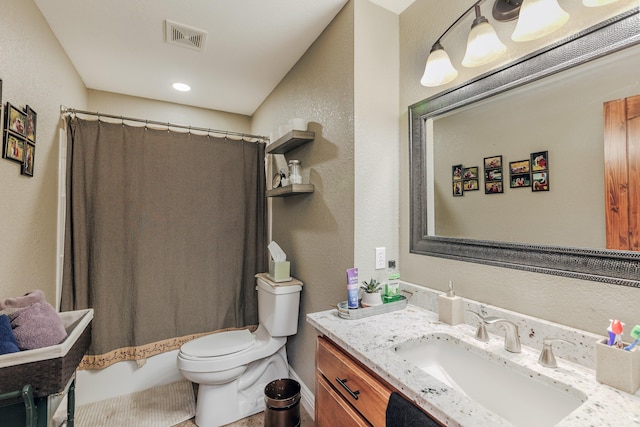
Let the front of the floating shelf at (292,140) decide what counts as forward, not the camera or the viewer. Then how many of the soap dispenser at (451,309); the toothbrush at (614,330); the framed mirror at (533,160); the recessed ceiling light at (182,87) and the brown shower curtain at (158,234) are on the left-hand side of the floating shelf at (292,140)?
3

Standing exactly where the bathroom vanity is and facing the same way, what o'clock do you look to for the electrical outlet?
The electrical outlet is roughly at 3 o'clock from the bathroom vanity.

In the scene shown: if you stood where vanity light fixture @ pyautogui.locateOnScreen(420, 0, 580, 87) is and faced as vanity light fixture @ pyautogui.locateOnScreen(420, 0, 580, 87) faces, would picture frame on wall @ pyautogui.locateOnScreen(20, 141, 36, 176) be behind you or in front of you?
in front

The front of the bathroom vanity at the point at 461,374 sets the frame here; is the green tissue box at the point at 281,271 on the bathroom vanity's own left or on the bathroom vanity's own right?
on the bathroom vanity's own right

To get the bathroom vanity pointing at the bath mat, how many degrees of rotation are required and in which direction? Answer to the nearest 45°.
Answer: approximately 45° to its right

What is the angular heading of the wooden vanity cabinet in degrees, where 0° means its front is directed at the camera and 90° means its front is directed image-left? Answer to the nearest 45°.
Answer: approximately 45°

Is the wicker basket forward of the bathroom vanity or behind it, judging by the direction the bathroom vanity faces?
forward

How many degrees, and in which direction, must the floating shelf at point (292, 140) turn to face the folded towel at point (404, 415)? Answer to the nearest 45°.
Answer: approximately 45° to its left

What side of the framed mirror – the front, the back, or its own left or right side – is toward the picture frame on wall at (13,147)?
front
